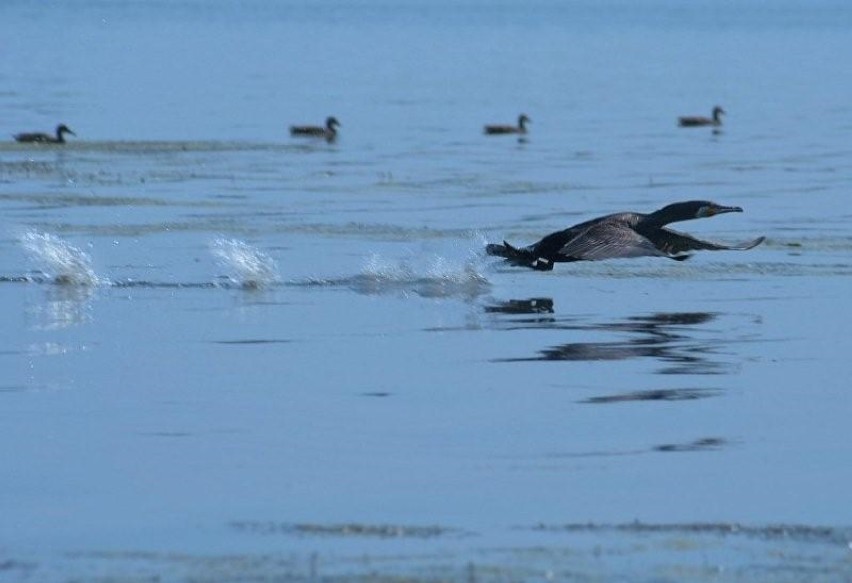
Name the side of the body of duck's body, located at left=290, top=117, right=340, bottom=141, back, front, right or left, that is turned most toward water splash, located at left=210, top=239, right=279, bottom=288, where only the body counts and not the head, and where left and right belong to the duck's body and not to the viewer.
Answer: right

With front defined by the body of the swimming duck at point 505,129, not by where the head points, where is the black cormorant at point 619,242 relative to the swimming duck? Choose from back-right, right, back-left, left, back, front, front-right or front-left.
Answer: right

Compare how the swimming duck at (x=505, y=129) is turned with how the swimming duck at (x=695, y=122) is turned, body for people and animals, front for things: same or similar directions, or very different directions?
same or similar directions

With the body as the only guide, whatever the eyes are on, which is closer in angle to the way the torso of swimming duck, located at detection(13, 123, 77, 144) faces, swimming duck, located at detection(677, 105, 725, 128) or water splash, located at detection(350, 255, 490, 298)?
the swimming duck

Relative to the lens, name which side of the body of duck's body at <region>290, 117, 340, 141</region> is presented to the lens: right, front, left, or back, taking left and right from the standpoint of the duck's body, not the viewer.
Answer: right

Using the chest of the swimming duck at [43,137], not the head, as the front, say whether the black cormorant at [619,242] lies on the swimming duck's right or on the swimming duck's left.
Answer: on the swimming duck's right

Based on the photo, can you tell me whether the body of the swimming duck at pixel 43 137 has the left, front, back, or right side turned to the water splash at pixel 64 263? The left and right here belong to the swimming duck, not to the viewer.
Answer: right

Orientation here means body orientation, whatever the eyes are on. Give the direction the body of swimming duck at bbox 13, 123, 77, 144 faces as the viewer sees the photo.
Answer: to the viewer's right

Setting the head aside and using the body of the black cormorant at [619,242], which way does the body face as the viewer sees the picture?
to the viewer's right

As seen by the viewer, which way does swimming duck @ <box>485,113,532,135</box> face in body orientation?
to the viewer's right

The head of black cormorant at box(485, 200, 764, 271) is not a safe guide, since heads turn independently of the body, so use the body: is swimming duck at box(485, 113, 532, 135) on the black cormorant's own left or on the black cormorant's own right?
on the black cormorant's own left

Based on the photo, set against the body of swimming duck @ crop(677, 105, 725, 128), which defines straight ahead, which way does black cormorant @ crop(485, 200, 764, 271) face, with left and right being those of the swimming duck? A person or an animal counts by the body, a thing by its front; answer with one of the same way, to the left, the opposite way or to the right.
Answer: the same way

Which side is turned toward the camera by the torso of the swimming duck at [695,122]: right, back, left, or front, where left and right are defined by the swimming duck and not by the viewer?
right

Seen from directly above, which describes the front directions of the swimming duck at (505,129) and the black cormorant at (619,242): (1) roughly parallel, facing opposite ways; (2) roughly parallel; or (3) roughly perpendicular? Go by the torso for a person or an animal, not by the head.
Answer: roughly parallel
